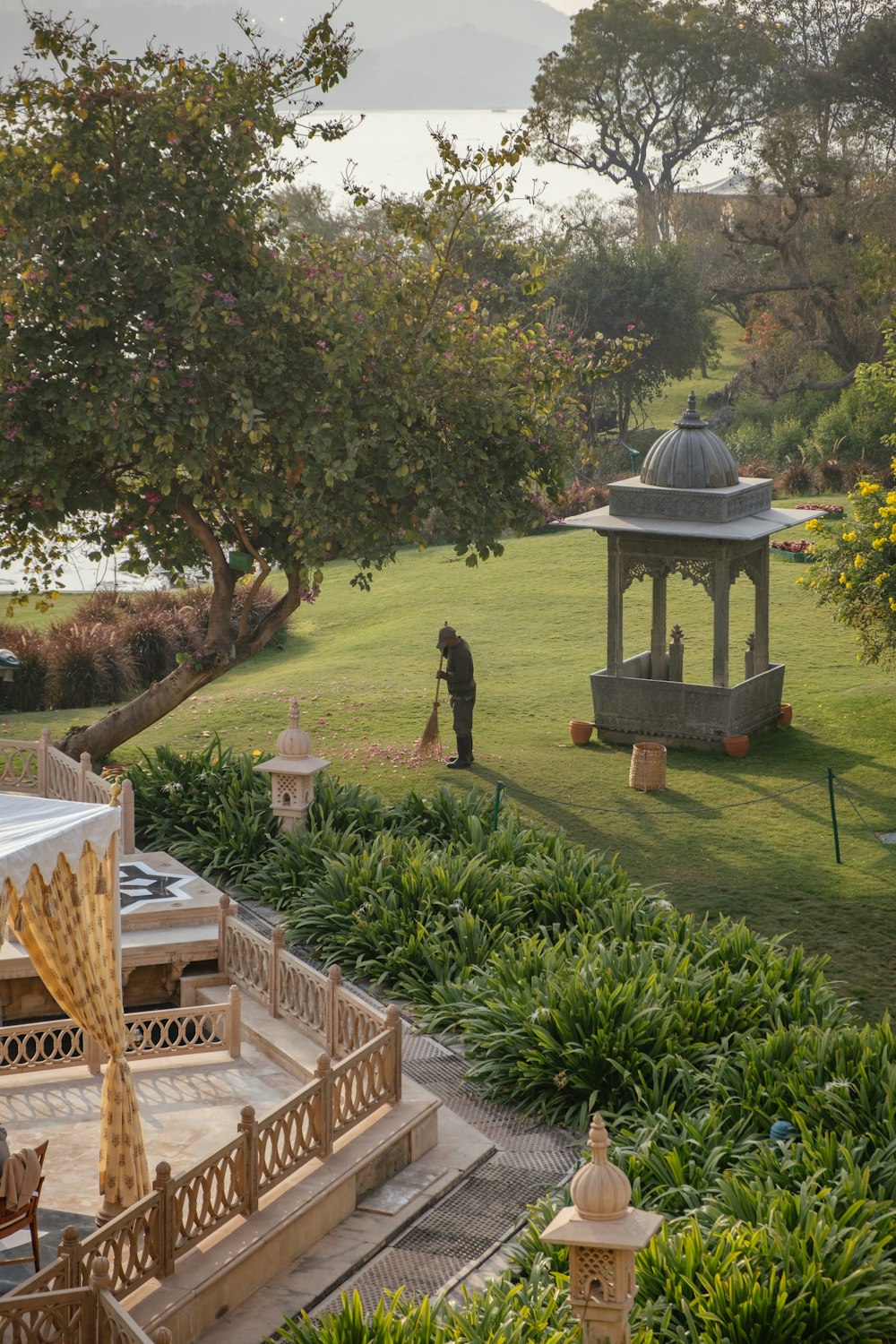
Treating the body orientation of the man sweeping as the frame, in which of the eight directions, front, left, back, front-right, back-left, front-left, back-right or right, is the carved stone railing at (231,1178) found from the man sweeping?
left

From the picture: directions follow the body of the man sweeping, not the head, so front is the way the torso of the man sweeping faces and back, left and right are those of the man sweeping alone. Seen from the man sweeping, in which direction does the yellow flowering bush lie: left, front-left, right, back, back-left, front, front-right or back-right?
back

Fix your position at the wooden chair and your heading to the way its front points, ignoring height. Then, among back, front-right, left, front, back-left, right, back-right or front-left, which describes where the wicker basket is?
back-right

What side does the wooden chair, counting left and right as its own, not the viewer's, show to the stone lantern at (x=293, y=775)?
right

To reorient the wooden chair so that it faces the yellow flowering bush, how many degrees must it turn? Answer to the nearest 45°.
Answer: approximately 135° to its right

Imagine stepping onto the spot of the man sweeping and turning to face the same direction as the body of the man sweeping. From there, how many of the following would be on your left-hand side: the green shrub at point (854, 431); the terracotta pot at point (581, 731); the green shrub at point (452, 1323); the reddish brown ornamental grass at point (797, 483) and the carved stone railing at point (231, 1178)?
2

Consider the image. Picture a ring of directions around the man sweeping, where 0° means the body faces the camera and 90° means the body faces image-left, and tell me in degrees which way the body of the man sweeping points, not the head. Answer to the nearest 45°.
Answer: approximately 90°

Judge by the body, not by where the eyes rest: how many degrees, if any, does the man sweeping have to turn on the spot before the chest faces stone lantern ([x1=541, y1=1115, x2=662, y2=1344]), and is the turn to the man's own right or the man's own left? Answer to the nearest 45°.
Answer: approximately 90° to the man's own left

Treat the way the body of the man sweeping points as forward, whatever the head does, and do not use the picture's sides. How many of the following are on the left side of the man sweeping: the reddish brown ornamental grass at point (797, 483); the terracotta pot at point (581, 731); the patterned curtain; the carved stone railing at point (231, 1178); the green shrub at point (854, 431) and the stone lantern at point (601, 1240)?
3

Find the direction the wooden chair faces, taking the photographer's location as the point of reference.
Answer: facing to the left of the viewer

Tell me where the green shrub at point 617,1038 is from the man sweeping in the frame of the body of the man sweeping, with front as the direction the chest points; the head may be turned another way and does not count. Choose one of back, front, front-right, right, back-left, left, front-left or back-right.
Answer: left
